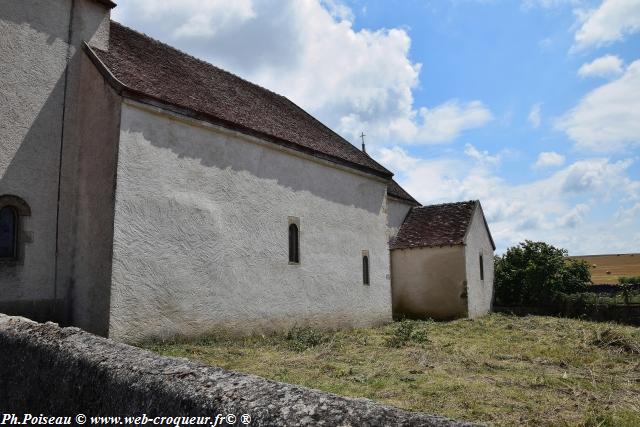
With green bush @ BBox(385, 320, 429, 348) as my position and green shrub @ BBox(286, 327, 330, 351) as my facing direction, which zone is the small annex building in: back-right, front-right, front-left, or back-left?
back-right

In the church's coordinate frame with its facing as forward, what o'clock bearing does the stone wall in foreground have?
The stone wall in foreground is roughly at 10 o'clock from the church.

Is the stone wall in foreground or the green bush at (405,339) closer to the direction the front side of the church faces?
the stone wall in foreground

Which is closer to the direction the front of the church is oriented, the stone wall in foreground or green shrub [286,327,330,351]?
the stone wall in foreground

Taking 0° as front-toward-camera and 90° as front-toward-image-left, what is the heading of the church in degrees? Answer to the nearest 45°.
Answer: approximately 45°

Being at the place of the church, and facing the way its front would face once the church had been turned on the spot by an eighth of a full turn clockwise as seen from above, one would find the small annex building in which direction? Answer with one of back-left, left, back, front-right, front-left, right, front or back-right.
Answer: back-right

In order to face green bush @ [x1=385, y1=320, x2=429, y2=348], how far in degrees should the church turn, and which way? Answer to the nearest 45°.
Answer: approximately 135° to its left
